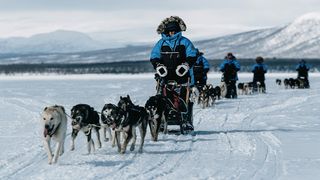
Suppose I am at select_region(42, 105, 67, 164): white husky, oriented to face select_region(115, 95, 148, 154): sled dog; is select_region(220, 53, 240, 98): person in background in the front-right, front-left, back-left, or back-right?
front-left

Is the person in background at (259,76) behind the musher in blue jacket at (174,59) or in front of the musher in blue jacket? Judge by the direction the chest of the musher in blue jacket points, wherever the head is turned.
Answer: behind

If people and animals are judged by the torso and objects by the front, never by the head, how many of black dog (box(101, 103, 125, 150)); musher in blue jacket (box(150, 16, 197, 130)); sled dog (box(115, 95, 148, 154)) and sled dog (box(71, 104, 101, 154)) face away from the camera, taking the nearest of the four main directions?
0

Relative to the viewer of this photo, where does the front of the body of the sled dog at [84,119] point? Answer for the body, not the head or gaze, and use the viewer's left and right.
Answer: facing the viewer and to the left of the viewer

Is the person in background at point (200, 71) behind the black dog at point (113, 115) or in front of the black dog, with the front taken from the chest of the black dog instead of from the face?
behind

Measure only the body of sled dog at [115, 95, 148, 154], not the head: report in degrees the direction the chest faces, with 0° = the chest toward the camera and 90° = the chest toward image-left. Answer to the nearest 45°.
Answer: approximately 45°

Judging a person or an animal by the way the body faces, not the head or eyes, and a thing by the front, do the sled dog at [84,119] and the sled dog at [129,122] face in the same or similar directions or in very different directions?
same or similar directions

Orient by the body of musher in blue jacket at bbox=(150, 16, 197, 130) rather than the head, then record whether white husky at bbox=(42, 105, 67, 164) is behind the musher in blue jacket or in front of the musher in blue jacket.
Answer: in front

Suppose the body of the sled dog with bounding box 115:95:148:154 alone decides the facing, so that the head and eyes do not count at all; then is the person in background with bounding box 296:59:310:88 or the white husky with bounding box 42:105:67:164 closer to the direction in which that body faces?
the white husky

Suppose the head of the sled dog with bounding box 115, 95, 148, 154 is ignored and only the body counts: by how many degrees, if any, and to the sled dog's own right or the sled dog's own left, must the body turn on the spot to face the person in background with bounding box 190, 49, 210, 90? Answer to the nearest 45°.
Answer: approximately 135° to the sled dog's own right

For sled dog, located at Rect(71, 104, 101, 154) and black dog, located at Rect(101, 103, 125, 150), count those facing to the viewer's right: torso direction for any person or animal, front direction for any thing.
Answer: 0

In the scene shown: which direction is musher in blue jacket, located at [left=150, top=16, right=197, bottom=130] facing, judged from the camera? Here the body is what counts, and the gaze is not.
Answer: toward the camera

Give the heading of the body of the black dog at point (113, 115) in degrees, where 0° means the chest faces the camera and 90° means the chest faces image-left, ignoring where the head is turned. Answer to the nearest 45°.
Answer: approximately 45°
